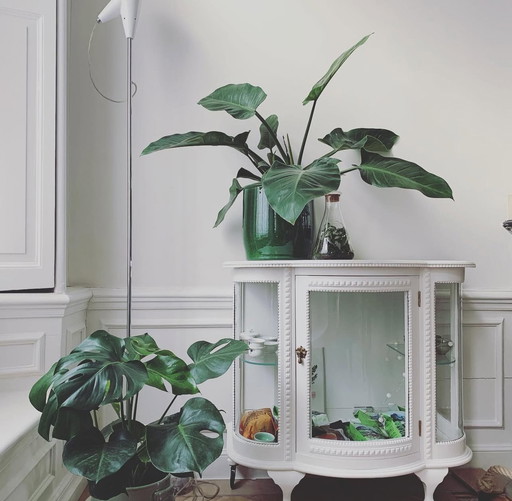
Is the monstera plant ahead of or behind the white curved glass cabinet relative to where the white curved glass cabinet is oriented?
ahead

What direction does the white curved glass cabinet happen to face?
toward the camera
